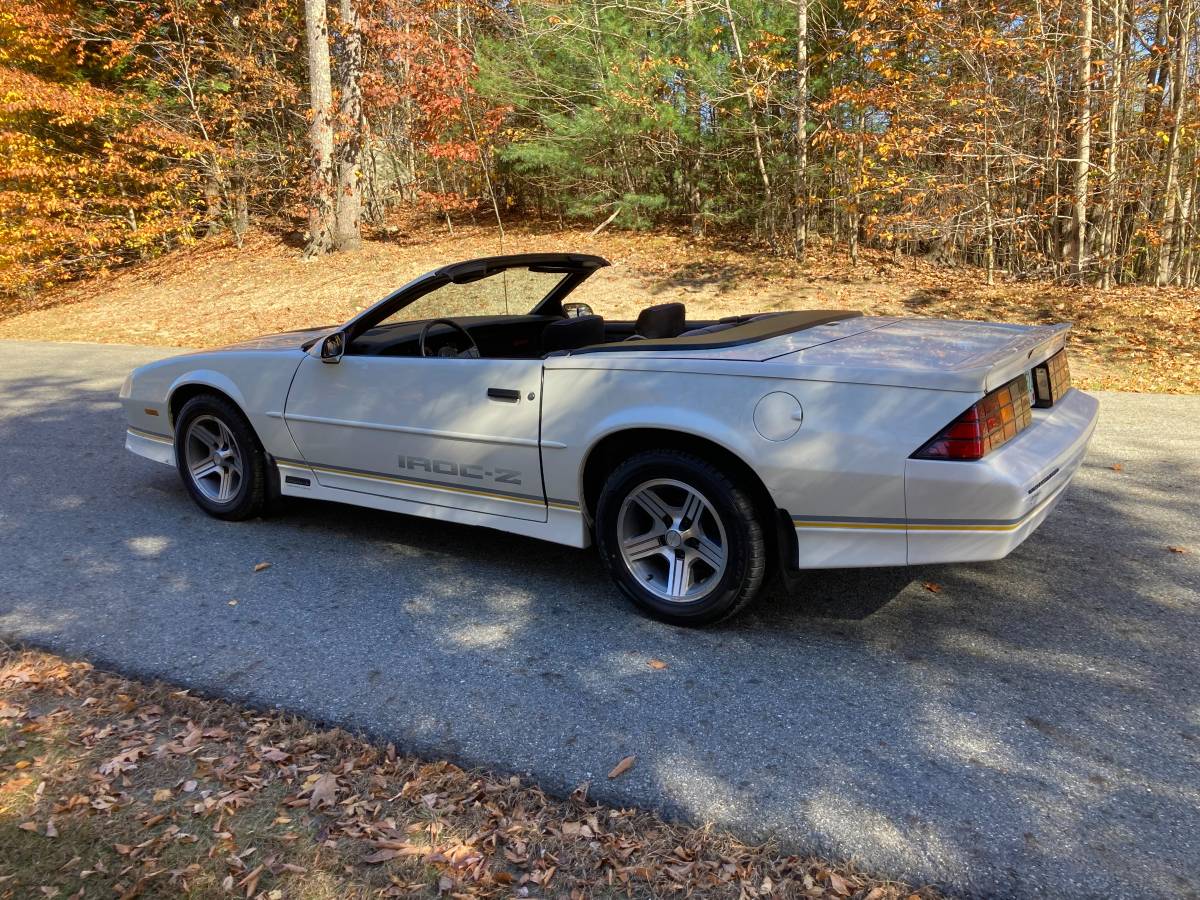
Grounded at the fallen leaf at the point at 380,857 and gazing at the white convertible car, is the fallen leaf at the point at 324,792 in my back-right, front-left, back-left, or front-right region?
front-left

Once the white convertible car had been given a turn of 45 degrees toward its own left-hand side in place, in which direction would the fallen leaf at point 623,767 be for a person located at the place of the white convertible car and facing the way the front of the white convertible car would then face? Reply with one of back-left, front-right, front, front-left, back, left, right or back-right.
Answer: left

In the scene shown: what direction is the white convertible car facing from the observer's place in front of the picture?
facing away from the viewer and to the left of the viewer

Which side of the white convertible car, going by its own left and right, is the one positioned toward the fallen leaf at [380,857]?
left

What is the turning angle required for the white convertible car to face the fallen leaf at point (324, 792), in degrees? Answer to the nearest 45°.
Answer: approximately 90° to its left
